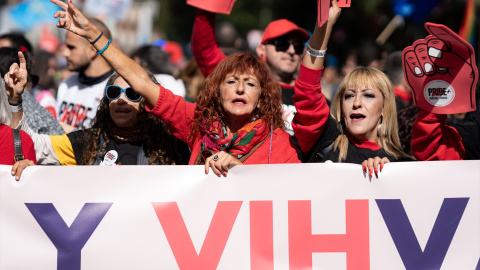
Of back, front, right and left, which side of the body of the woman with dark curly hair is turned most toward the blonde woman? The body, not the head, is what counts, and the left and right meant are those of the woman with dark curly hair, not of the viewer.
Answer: left

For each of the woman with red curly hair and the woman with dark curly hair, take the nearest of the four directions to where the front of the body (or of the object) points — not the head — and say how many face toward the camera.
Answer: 2

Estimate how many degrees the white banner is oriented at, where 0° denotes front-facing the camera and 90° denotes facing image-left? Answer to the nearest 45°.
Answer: approximately 0°

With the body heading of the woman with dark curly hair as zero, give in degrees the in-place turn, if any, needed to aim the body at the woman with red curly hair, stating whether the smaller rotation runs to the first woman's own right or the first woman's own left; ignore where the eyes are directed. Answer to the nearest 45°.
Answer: approximately 45° to the first woman's own left
